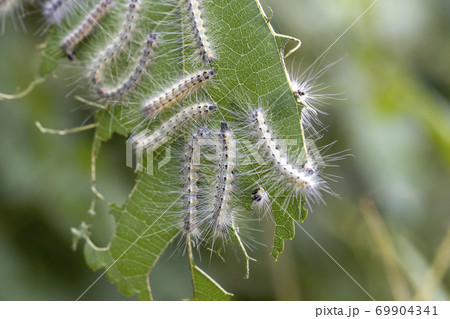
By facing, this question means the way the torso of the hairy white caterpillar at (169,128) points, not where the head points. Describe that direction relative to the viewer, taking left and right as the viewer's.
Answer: facing to the right of the viewer

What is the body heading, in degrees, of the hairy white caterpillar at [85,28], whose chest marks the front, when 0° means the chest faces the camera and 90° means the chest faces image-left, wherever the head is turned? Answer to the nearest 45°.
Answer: approximately 45°

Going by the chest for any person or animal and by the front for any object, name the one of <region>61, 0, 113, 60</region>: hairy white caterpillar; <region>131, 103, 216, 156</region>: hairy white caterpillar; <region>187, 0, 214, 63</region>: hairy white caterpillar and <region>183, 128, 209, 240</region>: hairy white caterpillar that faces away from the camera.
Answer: <region>183, 128, 209, 240</region>: hairy white caterpillar

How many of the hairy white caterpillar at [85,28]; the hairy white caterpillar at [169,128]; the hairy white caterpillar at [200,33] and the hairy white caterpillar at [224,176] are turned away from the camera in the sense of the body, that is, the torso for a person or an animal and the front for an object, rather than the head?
1
